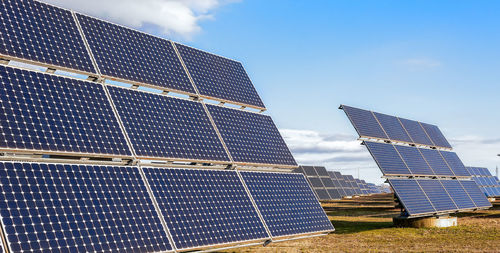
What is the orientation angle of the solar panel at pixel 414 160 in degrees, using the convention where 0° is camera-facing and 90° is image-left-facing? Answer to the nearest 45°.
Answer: approximately 315°

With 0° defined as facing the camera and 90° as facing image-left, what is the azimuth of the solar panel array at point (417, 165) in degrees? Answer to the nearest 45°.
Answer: approximately 315°
